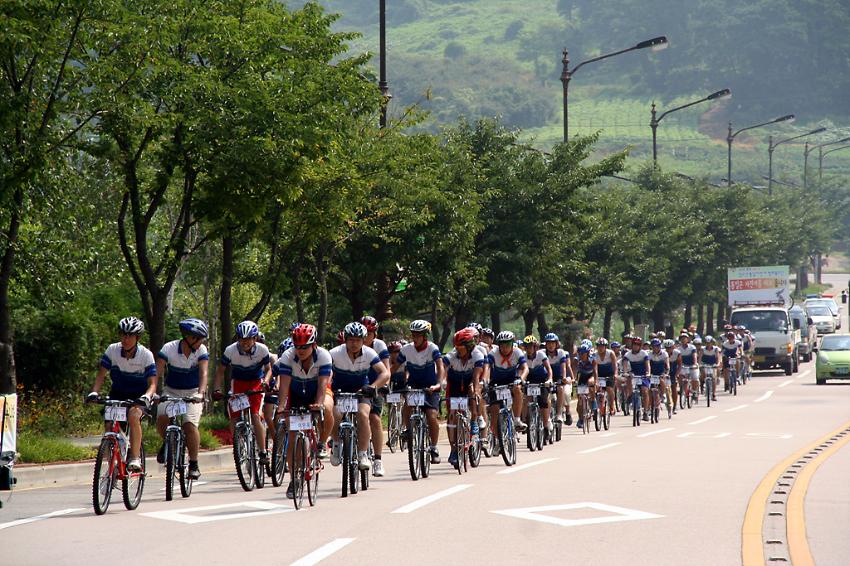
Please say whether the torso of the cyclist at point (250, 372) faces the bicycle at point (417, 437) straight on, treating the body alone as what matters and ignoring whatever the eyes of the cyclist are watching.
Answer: no

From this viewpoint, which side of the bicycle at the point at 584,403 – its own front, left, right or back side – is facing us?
front

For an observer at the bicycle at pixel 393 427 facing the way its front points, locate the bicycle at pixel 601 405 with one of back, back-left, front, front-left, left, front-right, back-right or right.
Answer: back-left

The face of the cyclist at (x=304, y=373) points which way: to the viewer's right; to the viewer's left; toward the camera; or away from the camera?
toward the camera

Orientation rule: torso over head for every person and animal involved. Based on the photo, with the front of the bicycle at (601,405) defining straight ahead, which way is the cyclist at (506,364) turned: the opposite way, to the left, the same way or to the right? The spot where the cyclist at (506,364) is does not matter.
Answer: the same way

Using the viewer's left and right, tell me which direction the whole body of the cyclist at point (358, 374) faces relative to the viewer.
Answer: facing the viewer

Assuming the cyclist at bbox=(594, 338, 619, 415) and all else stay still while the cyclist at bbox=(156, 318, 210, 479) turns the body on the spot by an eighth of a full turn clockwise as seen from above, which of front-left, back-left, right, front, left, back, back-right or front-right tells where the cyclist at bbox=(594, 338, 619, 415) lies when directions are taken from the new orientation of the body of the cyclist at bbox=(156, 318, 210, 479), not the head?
back

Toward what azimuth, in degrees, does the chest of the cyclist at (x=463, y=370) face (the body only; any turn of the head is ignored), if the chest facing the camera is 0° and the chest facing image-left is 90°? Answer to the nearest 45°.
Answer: approximately 0°

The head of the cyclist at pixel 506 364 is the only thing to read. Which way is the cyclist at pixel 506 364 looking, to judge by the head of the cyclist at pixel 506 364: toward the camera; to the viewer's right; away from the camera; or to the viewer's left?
toward the camera

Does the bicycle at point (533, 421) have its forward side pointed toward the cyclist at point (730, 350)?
no

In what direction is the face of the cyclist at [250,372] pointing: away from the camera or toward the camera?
toward the camera

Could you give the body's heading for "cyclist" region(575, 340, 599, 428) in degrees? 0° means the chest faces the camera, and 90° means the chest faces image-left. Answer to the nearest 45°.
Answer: approximately 0°

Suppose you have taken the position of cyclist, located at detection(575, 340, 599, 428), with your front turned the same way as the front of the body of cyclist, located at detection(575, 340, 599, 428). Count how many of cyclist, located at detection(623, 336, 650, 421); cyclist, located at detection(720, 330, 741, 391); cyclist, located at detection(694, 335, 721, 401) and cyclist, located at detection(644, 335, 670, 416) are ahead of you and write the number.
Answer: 0

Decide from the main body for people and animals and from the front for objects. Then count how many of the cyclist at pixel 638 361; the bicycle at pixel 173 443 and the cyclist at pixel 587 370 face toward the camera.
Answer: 3

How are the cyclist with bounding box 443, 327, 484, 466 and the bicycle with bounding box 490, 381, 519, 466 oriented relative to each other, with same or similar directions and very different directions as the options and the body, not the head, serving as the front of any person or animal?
same or similar directions

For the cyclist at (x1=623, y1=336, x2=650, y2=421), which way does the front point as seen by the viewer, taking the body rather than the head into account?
toward the camera
